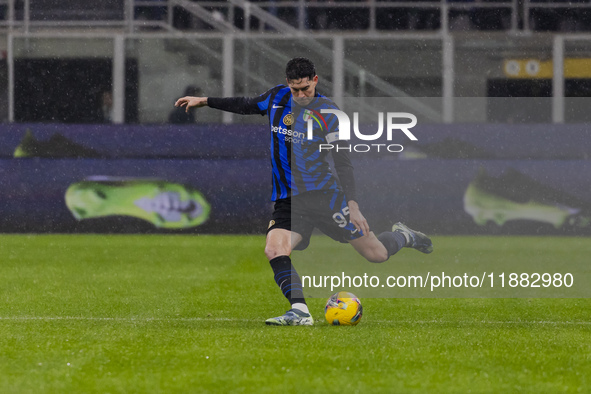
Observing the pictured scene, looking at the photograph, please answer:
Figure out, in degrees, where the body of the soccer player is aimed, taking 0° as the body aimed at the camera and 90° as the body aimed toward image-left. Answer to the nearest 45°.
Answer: approximately 45°

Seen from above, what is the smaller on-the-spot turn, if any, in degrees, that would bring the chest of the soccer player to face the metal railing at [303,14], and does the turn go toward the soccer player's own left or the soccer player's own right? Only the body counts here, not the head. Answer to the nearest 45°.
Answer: approximately 135° to the soccer player's own right
